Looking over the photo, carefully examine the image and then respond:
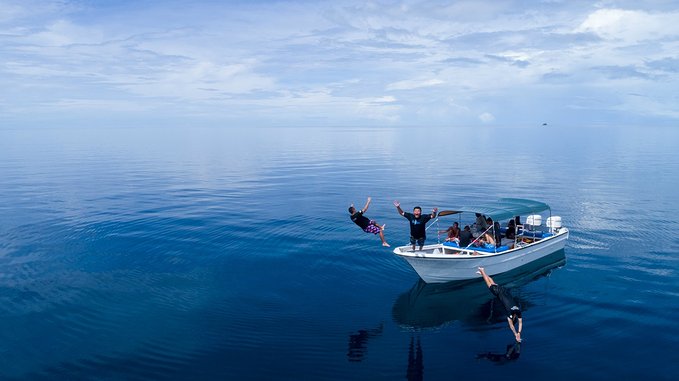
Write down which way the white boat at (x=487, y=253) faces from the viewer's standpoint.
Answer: facing the viewer and to the left of the viewer
